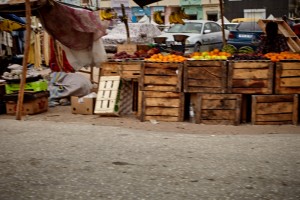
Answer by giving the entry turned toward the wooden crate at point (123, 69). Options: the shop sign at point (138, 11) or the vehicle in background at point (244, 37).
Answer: the shop sign

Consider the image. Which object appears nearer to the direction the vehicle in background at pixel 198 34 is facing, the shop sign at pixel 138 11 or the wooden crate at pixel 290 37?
the wooden crate

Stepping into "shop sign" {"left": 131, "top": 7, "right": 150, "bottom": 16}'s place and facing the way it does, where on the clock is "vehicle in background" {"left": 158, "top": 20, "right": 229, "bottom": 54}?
The vehicle in background is roughly at 12 o'clock from the shop sign.

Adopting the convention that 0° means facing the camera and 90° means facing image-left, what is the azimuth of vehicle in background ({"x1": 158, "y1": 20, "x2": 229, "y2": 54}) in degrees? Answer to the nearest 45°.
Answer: approximately 45°

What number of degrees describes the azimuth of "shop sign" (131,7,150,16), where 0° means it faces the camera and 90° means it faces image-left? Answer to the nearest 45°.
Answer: approximately 0°
